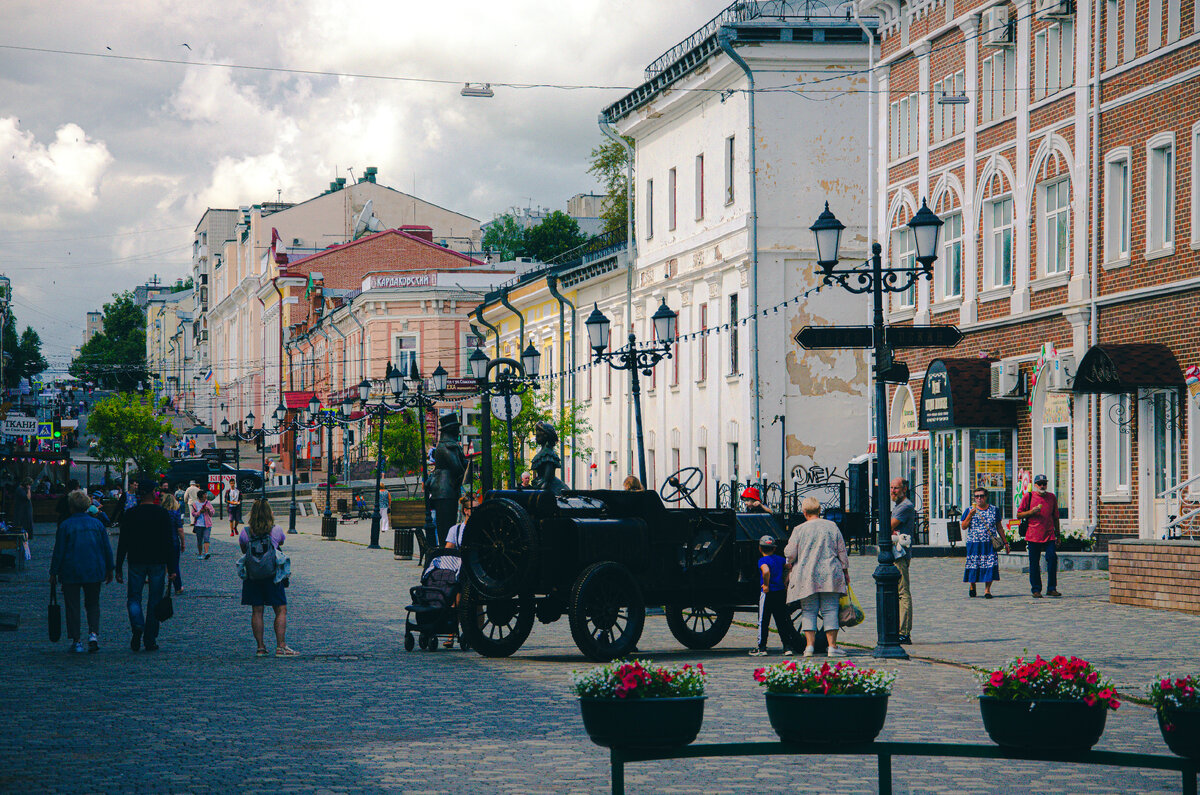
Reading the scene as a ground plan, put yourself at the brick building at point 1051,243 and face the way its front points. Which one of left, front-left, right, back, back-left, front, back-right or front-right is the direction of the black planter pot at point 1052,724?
front-left

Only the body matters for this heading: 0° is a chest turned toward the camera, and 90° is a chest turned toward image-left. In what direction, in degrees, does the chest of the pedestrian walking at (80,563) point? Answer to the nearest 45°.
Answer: approximately 180°

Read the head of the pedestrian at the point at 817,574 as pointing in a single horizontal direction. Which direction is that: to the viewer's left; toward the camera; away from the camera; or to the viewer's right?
away from the camera

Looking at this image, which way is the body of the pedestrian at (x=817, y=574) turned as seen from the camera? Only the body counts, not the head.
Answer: away from the camera

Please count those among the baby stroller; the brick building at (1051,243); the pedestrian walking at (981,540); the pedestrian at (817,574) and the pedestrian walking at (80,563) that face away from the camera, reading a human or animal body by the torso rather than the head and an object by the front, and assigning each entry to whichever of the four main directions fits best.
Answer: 2

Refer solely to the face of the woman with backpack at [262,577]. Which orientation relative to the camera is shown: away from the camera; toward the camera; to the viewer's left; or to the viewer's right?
away from the camera

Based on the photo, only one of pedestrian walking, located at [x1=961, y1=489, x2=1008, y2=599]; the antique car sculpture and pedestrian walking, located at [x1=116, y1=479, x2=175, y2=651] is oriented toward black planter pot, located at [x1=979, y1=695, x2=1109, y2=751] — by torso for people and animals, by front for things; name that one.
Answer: pedestrian walking, located at [x1=961, y1=489, x2=1008, y2=599]

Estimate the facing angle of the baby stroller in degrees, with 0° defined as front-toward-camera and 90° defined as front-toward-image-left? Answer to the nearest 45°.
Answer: approximately 45°

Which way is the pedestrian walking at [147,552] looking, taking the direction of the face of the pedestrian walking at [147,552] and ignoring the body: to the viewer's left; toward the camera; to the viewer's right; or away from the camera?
away from the camera

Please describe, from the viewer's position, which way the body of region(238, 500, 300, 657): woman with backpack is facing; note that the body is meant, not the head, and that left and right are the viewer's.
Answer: facing away from the viewer

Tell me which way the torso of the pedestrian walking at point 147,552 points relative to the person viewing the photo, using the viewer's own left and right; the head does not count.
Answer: facing away from the viewer
